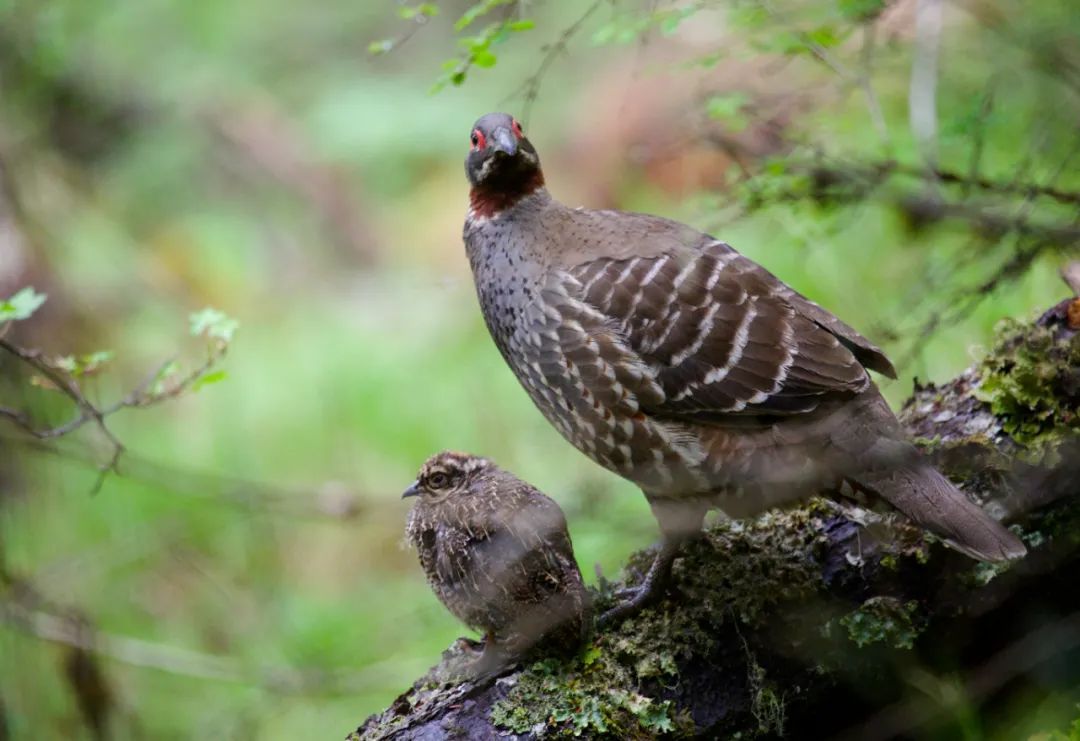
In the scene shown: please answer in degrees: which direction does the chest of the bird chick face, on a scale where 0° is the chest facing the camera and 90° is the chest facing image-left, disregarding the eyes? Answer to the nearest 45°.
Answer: approximately 90°

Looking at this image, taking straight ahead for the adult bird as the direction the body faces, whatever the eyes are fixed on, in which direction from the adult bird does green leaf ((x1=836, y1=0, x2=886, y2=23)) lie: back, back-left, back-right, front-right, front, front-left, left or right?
back

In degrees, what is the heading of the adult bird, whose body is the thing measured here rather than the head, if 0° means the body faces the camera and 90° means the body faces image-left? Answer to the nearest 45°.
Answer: approximately 90°

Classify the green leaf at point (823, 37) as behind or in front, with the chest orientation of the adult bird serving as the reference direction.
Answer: behind

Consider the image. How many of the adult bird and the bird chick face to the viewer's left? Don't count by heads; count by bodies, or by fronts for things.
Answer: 2

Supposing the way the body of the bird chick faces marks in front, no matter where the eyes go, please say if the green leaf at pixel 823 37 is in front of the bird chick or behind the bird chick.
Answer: behind
